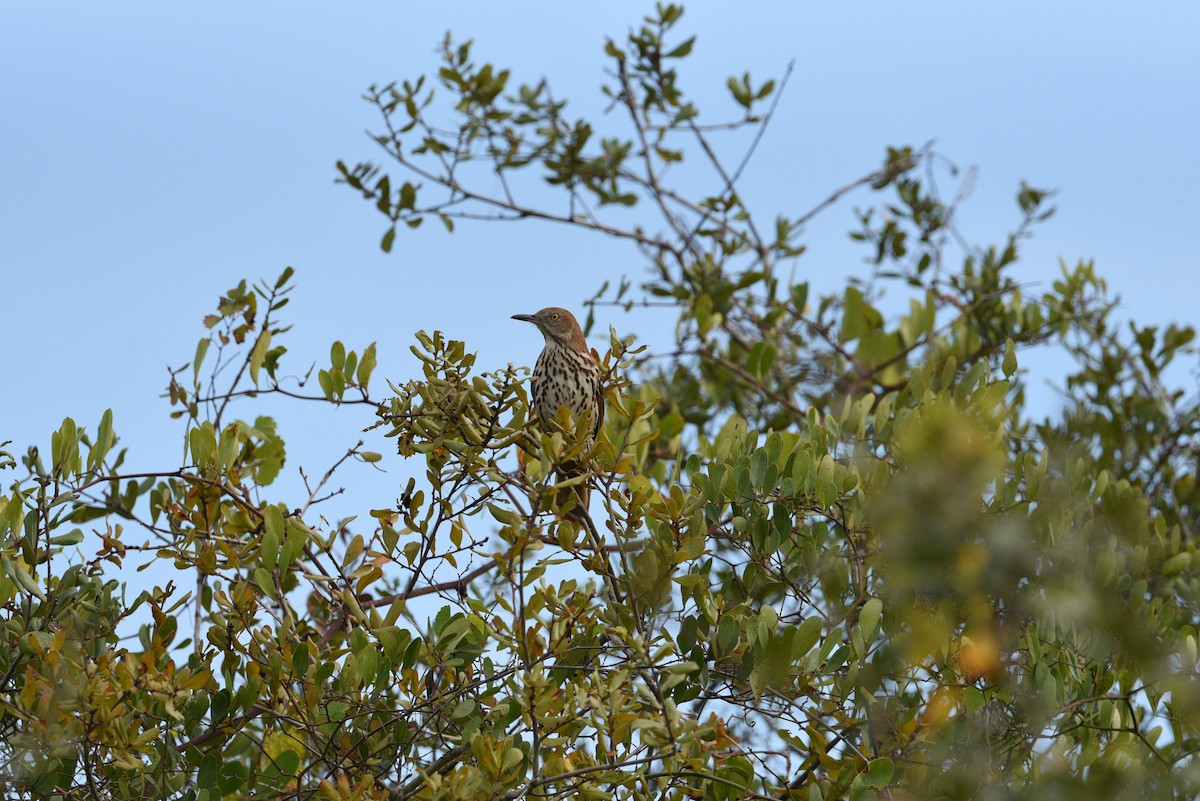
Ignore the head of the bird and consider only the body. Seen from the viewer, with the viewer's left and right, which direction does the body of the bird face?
facing the viewer and to the left of the viewer
